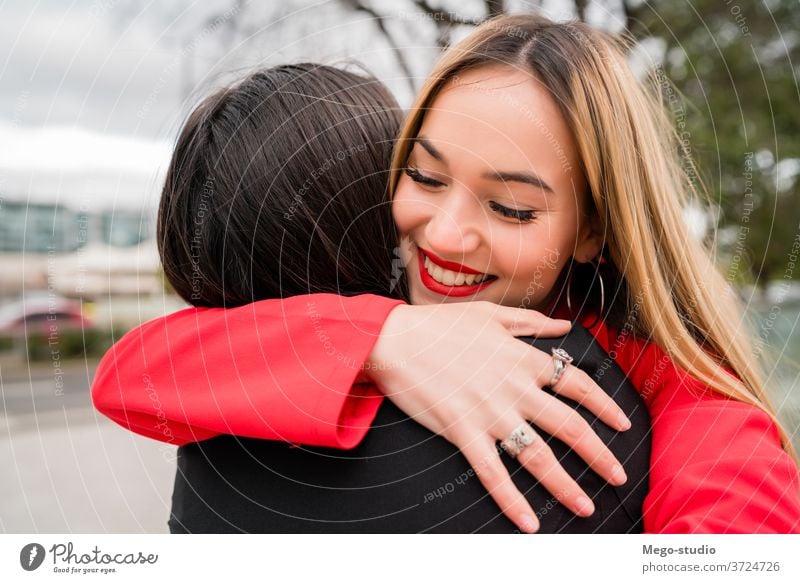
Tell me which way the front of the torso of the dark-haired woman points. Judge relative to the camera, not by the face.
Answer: away from the camera

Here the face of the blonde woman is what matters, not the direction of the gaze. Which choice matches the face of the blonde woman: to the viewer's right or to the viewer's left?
to the viewer's left

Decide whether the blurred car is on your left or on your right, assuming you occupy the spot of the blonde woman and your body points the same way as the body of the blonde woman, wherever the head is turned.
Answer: on your right

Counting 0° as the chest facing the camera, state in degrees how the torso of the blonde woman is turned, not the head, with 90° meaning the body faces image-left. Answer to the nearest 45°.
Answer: approximately 45°

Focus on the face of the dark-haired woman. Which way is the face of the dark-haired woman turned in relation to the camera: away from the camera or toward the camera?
away from the camera

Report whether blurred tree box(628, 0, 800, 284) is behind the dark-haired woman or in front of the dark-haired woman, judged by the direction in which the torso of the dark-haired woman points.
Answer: in front
